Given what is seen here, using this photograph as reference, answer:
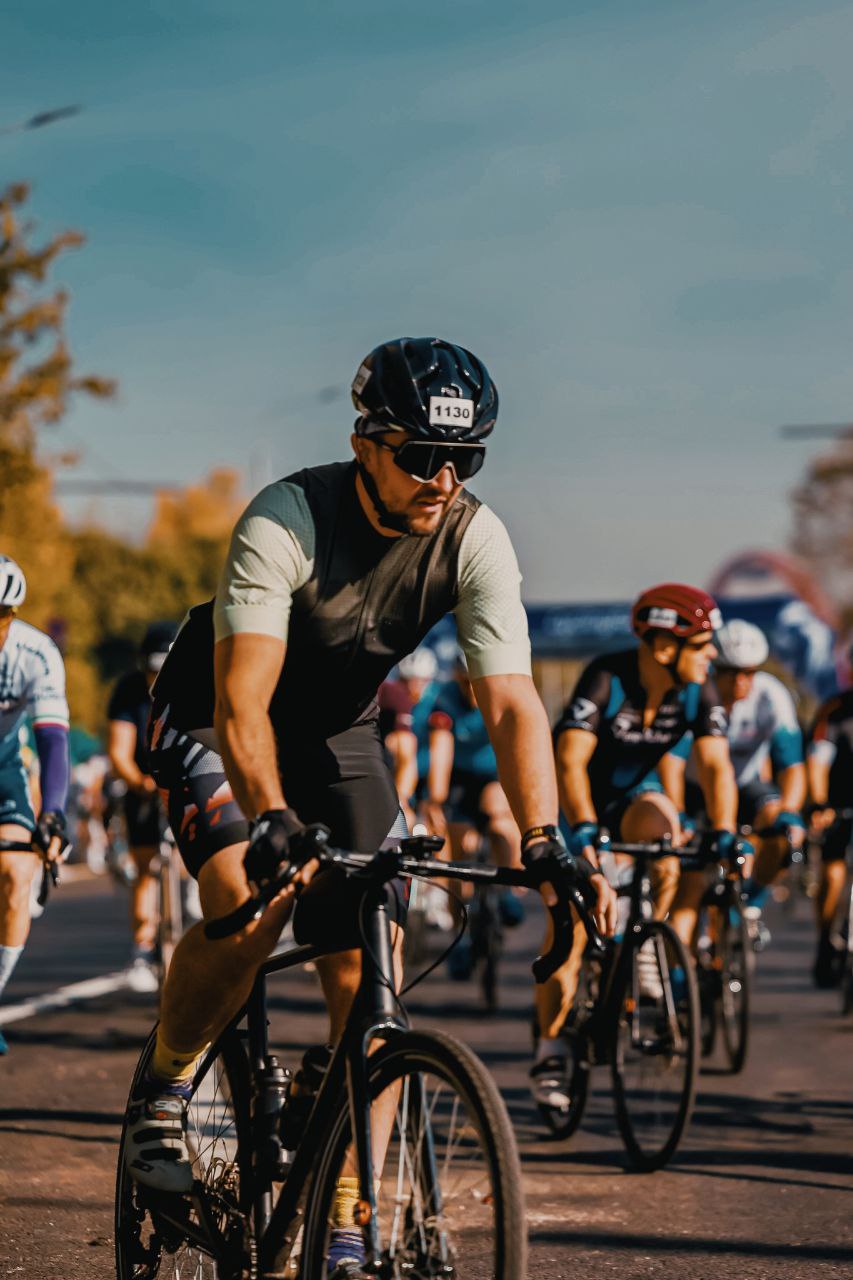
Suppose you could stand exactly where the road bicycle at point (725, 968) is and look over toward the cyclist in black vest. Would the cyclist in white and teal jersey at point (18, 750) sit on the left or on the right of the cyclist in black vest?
right

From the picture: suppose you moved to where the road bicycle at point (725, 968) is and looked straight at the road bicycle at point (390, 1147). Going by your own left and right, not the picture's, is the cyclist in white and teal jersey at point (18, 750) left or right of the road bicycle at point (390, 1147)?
right

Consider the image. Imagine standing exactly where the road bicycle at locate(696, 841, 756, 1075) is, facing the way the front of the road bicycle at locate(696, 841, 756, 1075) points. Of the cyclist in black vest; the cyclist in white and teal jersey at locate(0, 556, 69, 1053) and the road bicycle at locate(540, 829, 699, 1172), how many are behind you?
0

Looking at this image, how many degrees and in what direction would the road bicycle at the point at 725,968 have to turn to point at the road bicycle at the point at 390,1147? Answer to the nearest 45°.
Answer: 0° — it already faces it

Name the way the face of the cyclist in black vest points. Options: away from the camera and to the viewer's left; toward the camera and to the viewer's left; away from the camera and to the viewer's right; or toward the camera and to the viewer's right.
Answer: toward the camera and to the viewer's right

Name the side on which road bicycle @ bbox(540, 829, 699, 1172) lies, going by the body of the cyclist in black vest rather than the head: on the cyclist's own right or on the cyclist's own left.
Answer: on the cyclist's own left

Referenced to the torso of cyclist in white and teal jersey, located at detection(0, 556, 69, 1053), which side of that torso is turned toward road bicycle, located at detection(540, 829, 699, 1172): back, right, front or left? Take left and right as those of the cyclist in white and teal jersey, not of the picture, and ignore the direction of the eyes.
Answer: left

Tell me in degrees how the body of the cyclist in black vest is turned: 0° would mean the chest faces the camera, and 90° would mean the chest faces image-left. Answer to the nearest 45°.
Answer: approximately 315°

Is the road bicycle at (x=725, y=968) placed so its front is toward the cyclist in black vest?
yes

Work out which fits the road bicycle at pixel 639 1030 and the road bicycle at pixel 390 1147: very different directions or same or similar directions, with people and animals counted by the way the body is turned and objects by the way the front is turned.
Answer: same or similar directions

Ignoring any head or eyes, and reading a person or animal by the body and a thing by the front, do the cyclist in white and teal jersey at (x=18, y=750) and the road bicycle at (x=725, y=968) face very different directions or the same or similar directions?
same or similar directions

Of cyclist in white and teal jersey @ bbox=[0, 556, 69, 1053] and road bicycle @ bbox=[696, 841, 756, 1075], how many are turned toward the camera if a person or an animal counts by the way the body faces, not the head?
2

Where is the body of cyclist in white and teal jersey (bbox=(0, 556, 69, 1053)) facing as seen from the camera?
toward the camera

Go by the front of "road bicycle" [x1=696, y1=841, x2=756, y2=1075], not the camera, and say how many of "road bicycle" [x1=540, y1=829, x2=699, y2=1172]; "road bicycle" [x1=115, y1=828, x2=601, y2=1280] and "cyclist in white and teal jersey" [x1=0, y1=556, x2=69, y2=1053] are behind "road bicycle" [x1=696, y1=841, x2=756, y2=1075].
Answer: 0

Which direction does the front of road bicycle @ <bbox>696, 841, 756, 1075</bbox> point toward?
toward the camera

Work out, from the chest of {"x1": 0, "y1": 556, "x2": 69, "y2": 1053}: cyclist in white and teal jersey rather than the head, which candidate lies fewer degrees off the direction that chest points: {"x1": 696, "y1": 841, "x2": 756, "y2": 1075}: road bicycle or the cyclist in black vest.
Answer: the cyclist in black vest
